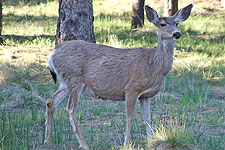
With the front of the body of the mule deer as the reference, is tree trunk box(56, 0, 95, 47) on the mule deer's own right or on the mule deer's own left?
on the mule deer's own left

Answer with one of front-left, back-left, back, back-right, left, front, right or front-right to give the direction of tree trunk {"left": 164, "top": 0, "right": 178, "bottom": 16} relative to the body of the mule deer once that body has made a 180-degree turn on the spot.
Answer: right

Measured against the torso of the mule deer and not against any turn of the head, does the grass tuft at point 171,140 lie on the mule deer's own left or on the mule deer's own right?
on the mule deer's own right

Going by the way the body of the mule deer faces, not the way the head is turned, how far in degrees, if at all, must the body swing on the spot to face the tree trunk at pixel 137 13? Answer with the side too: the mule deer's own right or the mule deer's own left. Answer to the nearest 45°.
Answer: approximately 90° to the mule deer's own left

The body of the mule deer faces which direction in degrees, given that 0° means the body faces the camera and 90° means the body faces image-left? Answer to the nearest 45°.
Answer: approximately 270°
